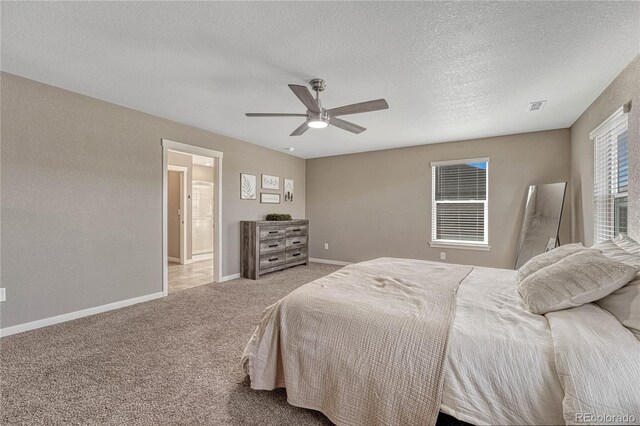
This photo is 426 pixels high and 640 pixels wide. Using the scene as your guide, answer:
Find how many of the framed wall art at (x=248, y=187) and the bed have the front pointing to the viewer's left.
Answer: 1

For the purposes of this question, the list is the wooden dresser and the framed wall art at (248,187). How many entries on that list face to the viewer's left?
0

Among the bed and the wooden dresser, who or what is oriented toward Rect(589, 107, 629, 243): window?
the wooden dresser

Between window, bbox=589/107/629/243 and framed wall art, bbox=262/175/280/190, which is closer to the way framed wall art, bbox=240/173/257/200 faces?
the window

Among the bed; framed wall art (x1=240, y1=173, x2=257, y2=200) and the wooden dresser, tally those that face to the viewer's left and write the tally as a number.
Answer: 1

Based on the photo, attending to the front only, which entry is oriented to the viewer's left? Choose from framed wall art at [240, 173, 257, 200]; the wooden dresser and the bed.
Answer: the bed

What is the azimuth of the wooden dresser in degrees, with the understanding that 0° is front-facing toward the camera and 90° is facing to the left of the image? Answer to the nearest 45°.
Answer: approximately 315°

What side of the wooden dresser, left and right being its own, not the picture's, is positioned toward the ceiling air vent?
front

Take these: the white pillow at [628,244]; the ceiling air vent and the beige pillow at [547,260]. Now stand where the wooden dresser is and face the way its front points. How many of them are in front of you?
3

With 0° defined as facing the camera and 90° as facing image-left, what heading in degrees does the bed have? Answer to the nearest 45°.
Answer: approximately 90°

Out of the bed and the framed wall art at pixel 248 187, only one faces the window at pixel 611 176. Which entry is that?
the framed wall art

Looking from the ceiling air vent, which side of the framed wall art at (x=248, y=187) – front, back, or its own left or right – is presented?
front

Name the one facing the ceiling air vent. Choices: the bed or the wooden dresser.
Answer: the wooden dresser

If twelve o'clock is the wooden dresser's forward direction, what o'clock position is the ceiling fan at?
The ceiling fan is roughly at 1 o'clock from the wooden dresser.

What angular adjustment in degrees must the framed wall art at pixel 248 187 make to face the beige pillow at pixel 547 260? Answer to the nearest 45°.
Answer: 0° — it already faces it

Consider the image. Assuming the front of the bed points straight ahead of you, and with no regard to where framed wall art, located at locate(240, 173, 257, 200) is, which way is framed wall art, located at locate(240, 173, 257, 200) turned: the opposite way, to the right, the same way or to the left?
the opposite way

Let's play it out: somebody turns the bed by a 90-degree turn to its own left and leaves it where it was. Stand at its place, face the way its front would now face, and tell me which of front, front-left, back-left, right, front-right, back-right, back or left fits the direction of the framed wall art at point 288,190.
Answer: back-right
